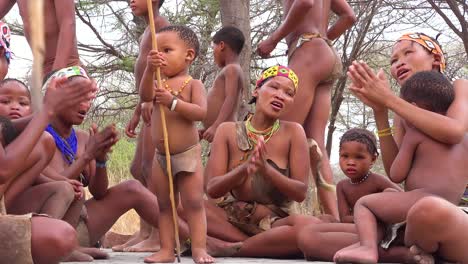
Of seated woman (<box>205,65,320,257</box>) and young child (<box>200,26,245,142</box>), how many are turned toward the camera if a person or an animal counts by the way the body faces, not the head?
1

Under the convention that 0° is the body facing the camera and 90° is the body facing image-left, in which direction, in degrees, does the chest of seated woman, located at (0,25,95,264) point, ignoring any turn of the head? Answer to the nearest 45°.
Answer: approximately 270°

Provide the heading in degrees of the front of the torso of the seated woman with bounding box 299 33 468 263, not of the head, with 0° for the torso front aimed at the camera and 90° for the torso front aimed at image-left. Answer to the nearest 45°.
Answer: approximately 45°

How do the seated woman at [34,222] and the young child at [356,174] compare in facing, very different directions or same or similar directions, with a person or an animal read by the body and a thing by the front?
very different directions

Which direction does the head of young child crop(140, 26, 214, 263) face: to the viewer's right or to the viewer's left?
to the viewer's left

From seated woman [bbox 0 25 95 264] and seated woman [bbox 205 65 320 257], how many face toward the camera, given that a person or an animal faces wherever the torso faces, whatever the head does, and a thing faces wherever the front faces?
1

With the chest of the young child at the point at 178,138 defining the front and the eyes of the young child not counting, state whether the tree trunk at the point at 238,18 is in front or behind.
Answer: behind
